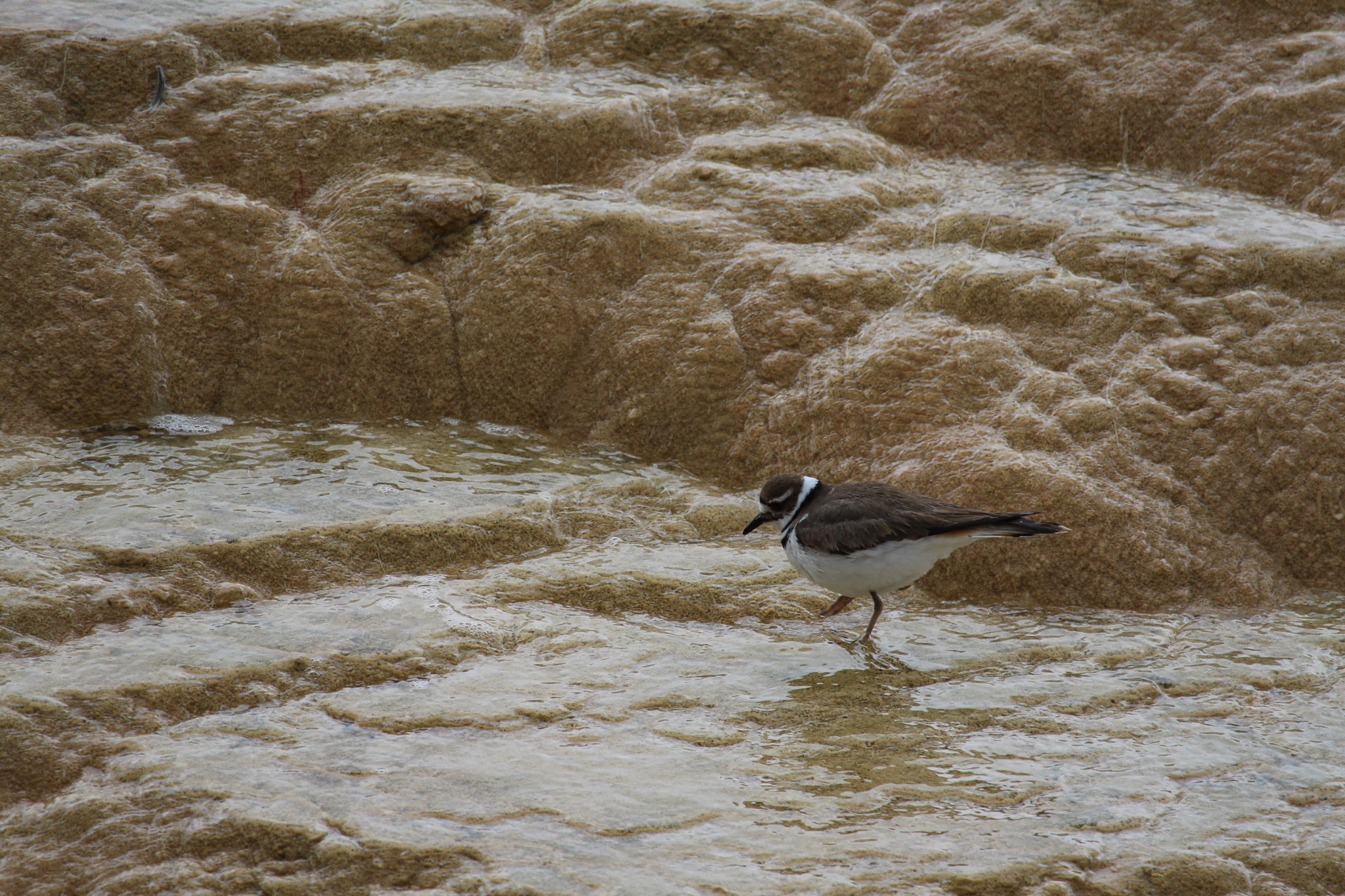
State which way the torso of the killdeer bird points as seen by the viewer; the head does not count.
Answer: to the viewer's left

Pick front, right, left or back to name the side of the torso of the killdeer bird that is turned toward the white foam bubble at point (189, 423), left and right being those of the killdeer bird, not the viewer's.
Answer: front
